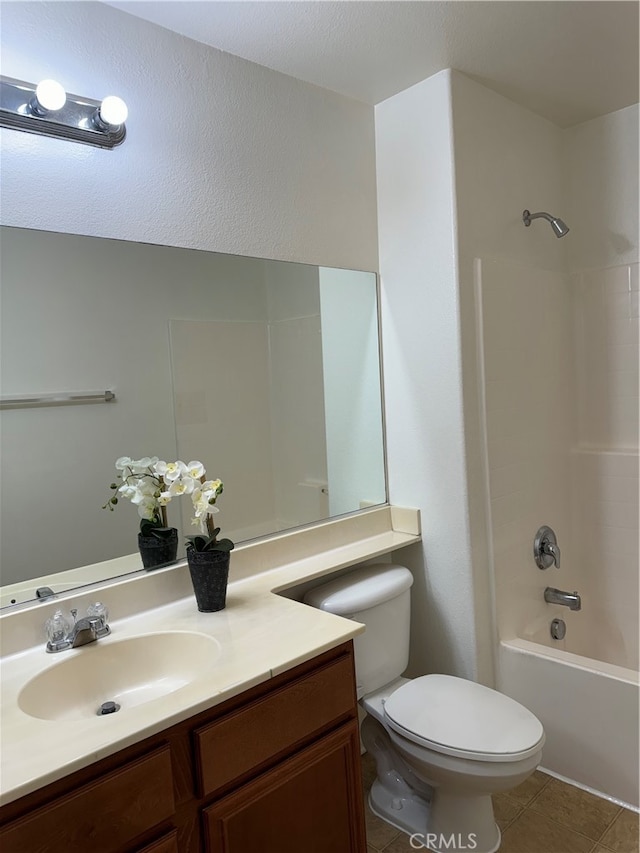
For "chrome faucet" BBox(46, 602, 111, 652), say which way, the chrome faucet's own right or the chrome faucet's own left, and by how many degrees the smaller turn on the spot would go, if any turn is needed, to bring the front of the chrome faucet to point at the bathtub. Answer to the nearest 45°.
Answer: approximately 45° to the chrome faucet's own left

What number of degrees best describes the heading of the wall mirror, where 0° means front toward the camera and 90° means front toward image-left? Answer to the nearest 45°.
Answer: approximately 315°

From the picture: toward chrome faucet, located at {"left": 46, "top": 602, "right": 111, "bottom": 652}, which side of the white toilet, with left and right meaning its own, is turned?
right
